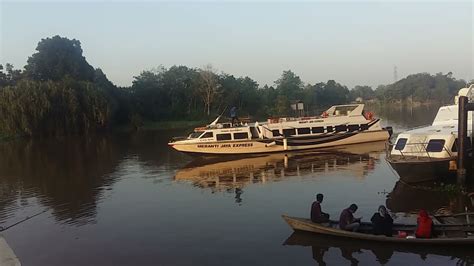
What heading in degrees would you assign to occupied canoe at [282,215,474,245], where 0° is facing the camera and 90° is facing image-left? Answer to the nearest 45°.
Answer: approximately 90°

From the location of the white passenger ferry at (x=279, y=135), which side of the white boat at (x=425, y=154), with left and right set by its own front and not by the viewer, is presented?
right

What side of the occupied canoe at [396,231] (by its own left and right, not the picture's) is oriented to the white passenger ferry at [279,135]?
right

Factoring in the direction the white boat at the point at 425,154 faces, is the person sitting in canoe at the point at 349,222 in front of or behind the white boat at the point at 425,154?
in front

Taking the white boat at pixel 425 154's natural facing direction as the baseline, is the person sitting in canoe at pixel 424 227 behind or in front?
in front

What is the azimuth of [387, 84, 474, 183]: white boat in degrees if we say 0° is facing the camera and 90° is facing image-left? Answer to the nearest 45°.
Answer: approximately 45°

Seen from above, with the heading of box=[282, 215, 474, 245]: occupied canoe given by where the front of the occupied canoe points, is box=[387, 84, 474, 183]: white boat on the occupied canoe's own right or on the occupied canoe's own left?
on the occupied canoe's own right

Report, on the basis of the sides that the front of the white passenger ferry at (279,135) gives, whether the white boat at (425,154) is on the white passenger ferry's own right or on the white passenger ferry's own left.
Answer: on the white passenger ferry's own left
